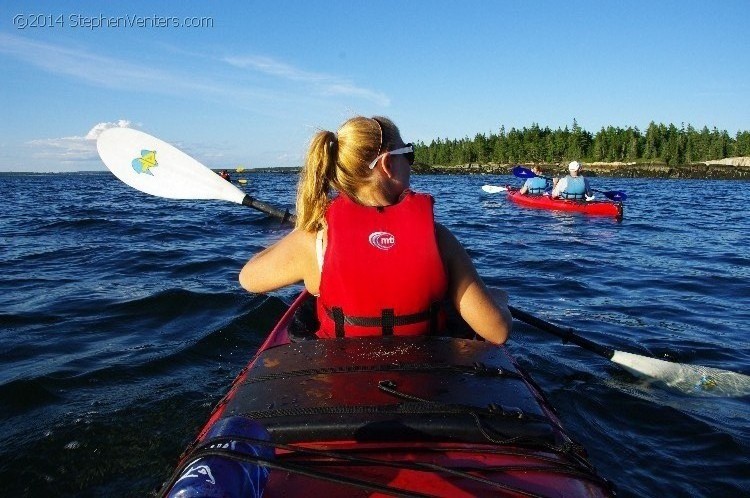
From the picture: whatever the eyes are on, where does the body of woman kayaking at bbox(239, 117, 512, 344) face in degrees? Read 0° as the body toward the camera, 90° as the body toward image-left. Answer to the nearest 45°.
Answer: approximately 180°

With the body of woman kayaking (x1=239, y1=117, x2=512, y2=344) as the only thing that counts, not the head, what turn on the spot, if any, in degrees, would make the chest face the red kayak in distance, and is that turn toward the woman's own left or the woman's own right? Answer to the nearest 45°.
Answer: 0° — they already face it

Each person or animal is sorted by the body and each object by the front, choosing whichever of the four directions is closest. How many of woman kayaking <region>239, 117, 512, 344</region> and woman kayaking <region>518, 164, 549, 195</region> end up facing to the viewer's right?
0

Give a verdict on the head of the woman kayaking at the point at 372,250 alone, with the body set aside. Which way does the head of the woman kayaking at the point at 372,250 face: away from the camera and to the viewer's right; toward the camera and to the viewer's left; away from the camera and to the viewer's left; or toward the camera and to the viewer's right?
away from the camera and to the viewer's right

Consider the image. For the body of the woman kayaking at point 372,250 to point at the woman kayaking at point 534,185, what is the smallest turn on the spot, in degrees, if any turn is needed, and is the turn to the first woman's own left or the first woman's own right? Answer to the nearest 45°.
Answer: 0° — they already face them

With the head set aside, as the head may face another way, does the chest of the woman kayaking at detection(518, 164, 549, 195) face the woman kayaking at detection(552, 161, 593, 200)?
no

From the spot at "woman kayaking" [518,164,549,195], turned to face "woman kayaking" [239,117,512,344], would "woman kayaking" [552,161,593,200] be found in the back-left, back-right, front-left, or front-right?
front-left

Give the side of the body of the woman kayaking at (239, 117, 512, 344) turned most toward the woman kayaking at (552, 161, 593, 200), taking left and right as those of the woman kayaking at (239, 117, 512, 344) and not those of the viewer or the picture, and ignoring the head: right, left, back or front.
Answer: front
